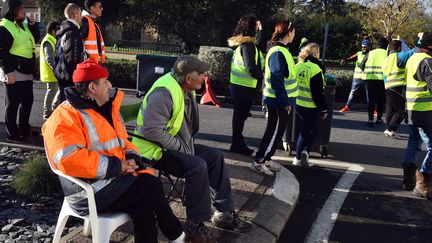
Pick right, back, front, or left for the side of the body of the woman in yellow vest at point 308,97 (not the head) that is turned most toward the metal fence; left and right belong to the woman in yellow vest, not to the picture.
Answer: left

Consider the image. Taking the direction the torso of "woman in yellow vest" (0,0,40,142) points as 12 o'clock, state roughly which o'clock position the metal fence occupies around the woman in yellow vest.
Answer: The metal fence is roughly at 8 o'clock from the woman in yellow vest.

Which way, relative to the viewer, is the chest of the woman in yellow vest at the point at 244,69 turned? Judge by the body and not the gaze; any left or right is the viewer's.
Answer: facing to the right of the viewer

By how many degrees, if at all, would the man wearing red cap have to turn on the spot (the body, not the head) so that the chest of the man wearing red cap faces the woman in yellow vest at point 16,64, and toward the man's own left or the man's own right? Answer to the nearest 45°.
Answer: approximately 135° to the man's own left

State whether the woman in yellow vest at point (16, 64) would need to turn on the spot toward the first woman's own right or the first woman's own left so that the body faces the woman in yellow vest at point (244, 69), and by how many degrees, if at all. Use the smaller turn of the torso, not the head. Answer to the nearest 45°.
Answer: approximately 45° to the first woman's own left

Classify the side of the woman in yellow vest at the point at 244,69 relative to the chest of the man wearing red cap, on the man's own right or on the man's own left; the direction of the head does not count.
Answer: on the man's own left

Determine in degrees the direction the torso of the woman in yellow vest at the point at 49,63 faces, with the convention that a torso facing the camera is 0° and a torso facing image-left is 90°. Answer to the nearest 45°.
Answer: approximately 270°

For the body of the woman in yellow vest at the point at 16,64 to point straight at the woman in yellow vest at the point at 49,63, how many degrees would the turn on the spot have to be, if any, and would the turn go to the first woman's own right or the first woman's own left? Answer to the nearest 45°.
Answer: approximately 135° to the first woman's own left

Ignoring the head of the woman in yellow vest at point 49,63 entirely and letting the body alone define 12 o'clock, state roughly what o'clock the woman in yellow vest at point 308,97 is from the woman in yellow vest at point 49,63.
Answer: the woman in yellow vest at point 308,97 is roughly at 1 o'clock from the woman in yellow vest at point 49,63.
